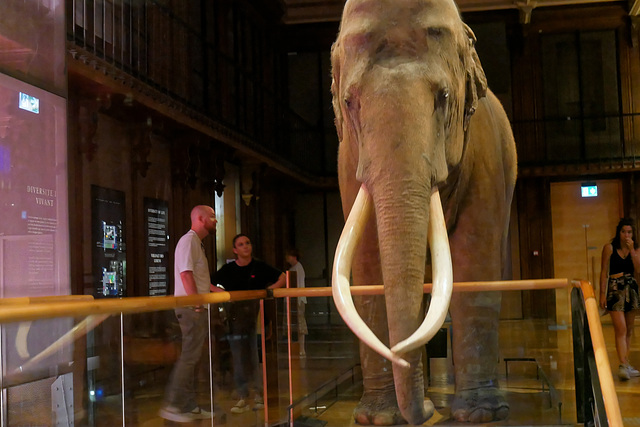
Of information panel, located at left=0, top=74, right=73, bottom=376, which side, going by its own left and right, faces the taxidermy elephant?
front

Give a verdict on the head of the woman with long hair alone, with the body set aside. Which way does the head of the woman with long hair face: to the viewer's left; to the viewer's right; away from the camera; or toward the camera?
toward the camera

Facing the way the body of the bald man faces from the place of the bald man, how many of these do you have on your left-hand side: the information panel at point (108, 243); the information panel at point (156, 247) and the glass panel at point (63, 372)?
2

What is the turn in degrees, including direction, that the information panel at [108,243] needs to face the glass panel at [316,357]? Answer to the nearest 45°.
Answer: approximately 45° to its right

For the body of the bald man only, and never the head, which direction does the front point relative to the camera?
to the viewer's right

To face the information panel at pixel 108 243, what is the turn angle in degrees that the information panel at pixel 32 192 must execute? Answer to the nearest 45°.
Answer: approximately 135° to its left

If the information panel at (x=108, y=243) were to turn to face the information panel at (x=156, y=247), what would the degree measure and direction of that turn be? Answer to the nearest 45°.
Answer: approximately 90° to its left

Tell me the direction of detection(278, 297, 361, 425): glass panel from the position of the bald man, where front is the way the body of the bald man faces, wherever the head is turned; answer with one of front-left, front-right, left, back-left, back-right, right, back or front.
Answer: front-left

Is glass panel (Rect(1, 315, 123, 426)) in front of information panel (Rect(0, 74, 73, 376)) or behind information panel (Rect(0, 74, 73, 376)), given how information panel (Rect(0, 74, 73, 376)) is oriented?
in front

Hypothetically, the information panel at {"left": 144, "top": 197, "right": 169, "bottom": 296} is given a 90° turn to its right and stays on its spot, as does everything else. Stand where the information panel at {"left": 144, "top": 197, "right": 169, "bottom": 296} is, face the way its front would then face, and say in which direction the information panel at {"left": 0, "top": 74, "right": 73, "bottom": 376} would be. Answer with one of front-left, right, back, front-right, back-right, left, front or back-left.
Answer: front-left

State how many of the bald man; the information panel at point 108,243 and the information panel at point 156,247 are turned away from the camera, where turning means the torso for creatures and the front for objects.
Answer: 0

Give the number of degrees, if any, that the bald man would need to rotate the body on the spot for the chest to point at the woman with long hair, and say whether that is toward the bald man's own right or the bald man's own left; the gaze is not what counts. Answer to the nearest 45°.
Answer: approximately 45° to the bald man's own left

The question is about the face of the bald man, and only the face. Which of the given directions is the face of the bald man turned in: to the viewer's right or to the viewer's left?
to the viewer's right
